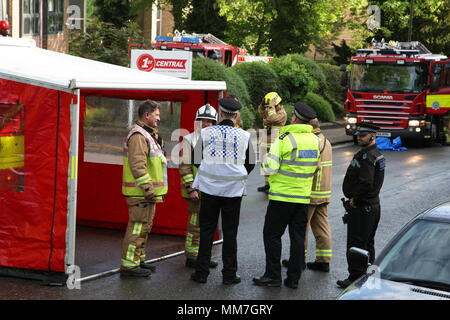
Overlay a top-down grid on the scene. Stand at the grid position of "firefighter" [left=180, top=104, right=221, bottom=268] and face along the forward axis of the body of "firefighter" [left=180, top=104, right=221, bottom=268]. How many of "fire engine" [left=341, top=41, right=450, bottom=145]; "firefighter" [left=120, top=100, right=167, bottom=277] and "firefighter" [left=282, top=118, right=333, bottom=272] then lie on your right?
1

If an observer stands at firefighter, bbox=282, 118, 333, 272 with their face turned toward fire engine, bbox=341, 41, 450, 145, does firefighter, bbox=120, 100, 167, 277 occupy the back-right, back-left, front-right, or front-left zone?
back-left

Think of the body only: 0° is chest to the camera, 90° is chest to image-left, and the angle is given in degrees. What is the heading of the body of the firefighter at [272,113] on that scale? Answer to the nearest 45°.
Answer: approximately 45°

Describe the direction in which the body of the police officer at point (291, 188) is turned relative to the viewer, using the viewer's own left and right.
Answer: facing away from the viewer and to the left of the viewer

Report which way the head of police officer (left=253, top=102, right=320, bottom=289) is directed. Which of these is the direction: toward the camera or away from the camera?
away from the camera

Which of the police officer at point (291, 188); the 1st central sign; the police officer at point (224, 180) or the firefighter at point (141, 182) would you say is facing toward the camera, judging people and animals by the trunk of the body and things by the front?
the 1st central sign

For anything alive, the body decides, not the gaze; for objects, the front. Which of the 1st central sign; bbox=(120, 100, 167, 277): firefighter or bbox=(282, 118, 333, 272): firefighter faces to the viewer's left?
bbox=(282, 118, 333, 272): firefighter

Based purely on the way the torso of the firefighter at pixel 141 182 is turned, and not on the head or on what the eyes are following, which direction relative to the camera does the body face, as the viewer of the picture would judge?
to the viewer's right

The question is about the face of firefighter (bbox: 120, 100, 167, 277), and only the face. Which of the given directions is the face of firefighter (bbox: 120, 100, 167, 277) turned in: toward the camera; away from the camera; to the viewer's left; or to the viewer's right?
to the viewer's right

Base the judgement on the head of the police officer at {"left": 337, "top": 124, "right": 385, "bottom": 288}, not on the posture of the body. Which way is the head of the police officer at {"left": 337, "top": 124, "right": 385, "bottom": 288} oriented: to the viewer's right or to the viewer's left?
to the viewer's left

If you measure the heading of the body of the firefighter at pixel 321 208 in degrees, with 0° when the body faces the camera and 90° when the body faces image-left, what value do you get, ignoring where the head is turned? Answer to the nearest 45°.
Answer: approximately 90°

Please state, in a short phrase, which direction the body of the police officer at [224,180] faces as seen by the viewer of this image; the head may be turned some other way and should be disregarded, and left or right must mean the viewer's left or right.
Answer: facing away from the viewer

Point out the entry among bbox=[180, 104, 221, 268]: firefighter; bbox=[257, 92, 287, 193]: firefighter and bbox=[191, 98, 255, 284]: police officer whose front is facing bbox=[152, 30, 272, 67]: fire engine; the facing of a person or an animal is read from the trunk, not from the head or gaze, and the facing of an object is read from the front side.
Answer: the police officer
